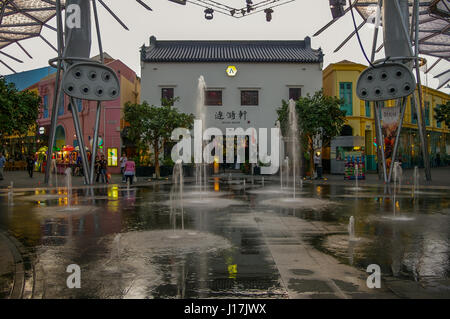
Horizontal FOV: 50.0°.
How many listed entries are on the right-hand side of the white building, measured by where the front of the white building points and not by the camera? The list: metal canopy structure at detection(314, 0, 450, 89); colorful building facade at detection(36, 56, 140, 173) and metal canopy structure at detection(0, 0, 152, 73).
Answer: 2

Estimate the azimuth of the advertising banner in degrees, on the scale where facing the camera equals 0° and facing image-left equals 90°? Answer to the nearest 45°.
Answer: approximately 0°

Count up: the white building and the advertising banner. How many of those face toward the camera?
2

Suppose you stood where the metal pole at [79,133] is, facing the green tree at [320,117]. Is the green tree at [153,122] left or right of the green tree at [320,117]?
left

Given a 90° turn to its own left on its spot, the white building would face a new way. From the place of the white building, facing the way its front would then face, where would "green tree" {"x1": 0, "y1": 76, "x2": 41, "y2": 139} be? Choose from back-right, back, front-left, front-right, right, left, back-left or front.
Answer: back-right

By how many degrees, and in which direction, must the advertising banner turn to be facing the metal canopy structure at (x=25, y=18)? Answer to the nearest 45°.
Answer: approximately 90° to its right

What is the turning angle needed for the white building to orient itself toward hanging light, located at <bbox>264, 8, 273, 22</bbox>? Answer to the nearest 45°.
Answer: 0° — it already faces it
